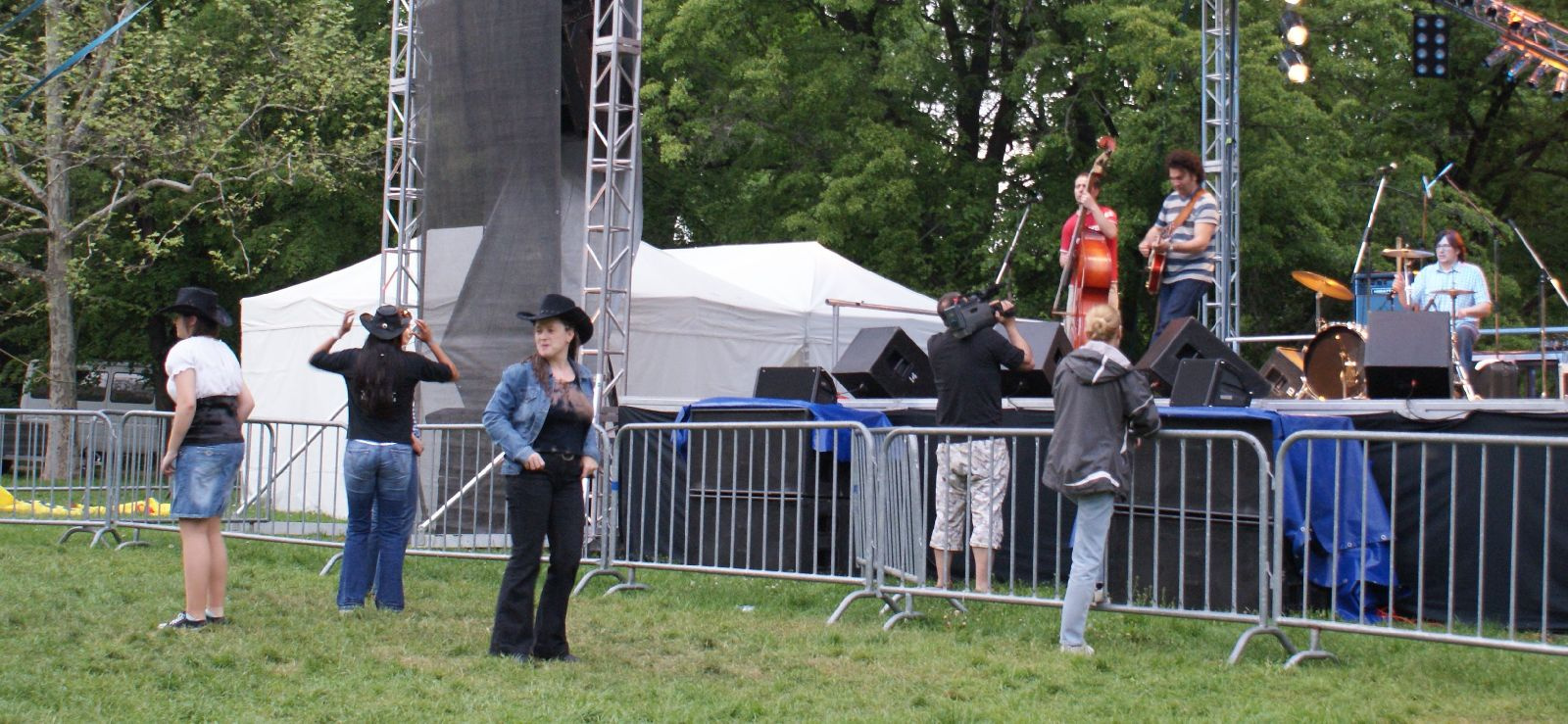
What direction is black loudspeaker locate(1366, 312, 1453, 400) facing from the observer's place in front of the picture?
facing away from the viewer

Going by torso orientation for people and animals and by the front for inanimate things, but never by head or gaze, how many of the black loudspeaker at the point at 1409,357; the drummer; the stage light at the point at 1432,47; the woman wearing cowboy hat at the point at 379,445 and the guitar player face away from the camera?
2

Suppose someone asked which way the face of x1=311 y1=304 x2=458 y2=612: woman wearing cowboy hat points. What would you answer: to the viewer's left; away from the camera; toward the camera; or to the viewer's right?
away from the camera

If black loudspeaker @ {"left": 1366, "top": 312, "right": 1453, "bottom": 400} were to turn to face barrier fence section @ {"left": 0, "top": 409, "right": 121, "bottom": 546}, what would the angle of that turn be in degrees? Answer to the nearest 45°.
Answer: approximately 90° to its left

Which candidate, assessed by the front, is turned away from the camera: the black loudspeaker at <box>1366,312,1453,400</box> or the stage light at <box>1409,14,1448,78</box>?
the black loudspeaker

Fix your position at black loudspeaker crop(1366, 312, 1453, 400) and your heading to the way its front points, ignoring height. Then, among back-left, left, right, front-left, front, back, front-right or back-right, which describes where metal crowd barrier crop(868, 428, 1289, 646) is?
back-left
